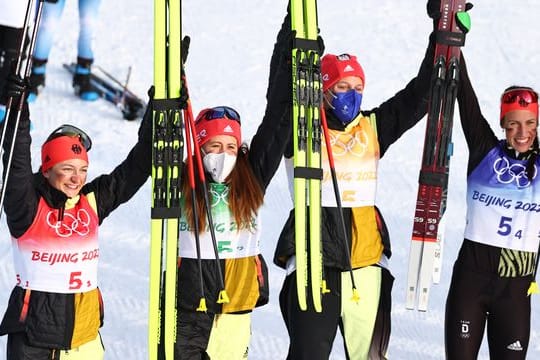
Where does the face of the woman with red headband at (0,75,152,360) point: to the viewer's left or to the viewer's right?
to the viewer's right

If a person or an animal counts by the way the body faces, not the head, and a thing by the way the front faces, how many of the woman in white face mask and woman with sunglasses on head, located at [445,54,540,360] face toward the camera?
2

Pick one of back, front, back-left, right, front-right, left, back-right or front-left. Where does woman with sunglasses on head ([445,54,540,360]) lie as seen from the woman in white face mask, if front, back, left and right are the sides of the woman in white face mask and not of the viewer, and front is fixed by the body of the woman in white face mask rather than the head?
left

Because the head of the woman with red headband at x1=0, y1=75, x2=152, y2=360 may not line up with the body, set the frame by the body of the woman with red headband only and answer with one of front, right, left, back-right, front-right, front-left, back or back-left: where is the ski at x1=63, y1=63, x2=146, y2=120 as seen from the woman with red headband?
back-left

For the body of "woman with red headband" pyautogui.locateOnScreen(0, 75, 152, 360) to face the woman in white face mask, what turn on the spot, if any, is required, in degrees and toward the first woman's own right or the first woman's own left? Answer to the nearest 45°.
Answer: approximately 45° to the first woman's own left

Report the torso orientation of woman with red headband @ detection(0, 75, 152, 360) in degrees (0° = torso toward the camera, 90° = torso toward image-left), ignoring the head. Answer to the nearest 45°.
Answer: approximately 315°

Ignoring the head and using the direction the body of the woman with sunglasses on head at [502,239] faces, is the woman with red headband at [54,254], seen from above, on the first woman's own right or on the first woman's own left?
on the first woman's own right

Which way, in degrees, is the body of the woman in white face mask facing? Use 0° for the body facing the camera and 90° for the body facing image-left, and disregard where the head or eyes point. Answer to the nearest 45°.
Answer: approximately 0°

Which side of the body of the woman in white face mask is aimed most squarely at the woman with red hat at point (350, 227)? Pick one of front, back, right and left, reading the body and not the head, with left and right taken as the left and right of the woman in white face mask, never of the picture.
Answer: left
